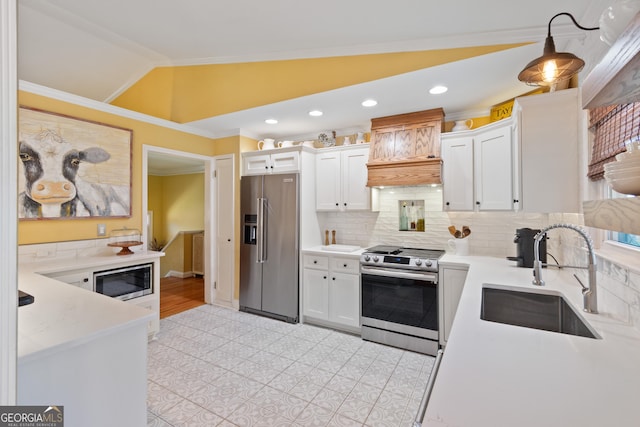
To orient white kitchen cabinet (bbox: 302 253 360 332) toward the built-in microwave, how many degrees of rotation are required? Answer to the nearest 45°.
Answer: approximately 45° to its right

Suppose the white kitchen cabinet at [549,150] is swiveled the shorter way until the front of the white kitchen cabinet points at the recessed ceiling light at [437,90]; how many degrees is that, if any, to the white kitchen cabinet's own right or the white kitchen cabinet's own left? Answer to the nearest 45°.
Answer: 0° — it already faces it

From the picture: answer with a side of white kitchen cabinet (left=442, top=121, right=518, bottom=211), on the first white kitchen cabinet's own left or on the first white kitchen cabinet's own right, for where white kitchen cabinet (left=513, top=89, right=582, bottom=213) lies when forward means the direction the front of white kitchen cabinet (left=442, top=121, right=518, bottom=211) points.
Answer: on the first white kitchen cabinet's own left

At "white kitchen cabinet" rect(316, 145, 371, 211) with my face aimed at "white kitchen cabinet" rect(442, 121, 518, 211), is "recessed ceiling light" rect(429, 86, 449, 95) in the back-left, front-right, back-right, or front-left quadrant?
front-right

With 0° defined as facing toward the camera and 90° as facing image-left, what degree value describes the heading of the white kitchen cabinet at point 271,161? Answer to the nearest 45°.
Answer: approximately 45°

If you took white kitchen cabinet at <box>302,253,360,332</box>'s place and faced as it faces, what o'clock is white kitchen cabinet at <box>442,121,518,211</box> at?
white kitchen cabinet at <box>442,121,518,211</box> is roughly at 8 o'clock from white kitchen cabinet at <box>302,253,360,332</box>.

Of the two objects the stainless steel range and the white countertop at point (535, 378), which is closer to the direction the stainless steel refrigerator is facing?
the white countertop

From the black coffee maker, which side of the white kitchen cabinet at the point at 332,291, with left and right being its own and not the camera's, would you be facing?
left

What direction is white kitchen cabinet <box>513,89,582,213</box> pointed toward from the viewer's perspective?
to the viewer's left

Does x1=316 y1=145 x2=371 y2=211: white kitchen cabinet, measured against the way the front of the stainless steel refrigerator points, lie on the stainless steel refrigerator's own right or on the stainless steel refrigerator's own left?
on the stainless steel refrigerator's own left

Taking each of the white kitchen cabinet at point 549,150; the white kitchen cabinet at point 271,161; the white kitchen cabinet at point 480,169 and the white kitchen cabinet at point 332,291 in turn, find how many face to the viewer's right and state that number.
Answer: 0

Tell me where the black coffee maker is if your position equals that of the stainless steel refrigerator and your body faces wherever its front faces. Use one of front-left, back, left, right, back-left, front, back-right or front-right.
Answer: left

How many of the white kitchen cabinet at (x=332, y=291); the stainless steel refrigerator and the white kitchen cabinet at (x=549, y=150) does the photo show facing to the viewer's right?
0

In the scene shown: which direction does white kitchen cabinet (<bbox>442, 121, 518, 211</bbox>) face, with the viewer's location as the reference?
facing the viewer and to the left of the viewer

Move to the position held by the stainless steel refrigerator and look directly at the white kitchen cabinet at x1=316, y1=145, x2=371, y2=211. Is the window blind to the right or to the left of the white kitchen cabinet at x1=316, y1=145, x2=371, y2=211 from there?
right

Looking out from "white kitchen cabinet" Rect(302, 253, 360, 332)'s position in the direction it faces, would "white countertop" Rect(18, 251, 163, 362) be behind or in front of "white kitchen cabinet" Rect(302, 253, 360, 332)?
in front

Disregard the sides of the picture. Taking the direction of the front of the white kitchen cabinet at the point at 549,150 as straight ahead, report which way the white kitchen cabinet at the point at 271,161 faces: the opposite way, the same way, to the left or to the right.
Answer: to the left
